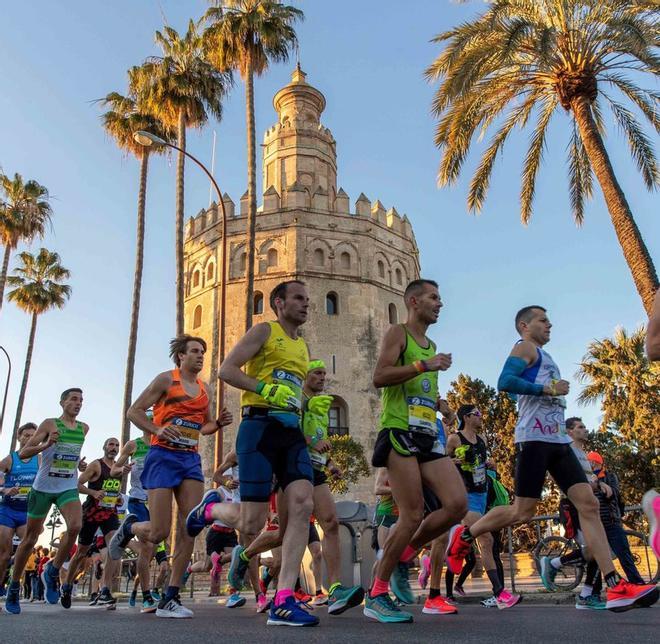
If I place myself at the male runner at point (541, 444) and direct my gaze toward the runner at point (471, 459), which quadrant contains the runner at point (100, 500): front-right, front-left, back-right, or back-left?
front-left

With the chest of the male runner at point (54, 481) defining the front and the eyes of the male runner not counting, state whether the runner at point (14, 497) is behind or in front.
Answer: behind

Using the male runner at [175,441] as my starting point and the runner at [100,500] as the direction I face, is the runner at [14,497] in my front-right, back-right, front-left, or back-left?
front-left

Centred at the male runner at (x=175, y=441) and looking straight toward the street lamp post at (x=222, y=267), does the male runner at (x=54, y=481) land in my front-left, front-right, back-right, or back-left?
front-left
